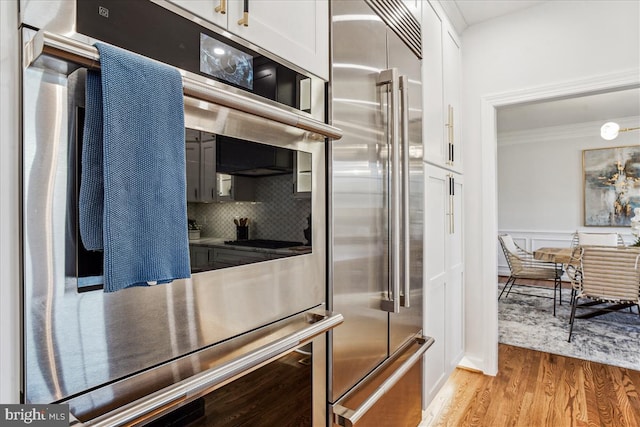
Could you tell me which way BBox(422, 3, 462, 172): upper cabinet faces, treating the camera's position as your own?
facing to the right of the viewer

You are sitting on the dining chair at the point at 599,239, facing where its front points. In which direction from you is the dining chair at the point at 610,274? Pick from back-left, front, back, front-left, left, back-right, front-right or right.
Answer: front

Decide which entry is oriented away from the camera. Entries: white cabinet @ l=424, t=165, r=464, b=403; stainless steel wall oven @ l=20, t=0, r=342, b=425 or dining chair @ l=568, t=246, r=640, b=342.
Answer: the dining chair

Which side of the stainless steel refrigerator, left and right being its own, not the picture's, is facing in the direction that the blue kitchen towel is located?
right

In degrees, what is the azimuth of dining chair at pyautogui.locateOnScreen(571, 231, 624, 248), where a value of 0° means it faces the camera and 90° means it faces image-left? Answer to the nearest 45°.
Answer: approximately 0°

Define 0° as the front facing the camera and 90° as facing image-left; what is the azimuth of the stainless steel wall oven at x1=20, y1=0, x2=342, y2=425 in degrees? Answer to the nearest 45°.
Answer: approximately 315°

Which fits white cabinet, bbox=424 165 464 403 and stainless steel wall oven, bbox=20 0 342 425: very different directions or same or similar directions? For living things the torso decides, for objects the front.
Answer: same or similar directions

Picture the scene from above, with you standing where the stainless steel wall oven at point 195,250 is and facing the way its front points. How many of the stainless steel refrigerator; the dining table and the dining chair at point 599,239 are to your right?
0

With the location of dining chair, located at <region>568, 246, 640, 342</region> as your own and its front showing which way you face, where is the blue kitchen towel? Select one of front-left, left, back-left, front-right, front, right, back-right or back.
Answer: back

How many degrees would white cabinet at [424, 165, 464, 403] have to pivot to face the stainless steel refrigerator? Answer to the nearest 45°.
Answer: approximately 90° to its right

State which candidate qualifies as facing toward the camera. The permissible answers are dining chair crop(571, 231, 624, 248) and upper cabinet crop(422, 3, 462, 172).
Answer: the dining chair

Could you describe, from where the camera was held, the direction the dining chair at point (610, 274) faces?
facing away from the viewer

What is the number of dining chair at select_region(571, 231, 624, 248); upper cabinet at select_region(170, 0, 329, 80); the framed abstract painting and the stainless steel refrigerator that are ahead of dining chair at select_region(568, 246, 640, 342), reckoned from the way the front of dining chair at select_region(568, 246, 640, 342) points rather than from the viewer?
2

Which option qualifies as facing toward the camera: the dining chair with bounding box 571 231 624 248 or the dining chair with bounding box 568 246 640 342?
the dining chair with bounding box 571 231 624 248

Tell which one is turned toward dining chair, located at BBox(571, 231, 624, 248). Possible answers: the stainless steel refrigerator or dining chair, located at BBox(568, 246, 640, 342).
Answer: dining chair, located at BBox(568, 246, 640, 342)

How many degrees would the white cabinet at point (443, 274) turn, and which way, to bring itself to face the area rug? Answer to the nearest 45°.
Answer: approximately 45° to its left

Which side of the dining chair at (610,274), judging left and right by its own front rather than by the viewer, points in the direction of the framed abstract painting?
front

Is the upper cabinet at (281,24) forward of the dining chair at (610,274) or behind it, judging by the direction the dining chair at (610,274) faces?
behind

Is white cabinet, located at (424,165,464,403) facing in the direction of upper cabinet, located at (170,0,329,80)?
no
